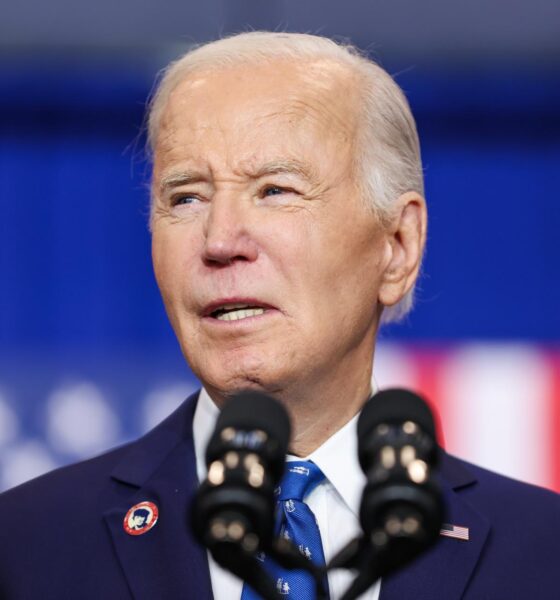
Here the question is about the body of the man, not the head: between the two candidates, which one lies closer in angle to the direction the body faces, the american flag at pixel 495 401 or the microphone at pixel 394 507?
the microphone

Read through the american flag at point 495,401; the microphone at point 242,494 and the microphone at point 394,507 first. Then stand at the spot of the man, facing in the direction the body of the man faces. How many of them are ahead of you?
2

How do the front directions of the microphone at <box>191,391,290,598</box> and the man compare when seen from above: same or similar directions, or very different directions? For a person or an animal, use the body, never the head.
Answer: very different directions

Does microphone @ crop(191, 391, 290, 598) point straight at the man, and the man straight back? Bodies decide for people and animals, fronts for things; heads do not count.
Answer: yes

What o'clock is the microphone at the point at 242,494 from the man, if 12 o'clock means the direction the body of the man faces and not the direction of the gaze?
The microphone is roughly at 12 o'clock from the man.

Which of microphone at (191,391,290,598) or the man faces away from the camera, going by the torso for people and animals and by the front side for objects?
the microphone

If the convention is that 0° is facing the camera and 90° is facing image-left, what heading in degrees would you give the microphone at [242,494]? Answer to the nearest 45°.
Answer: approximately 180°

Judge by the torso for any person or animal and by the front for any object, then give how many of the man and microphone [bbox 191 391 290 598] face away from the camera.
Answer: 1

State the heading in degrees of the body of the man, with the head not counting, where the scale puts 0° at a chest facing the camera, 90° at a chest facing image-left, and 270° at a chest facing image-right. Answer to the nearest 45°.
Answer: approximately 0°

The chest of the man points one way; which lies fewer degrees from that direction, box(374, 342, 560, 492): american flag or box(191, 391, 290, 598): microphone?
the microphone

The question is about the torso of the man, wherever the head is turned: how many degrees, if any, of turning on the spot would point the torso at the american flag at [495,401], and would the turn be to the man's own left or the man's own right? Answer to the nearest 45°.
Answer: approximately 135° to the man's own left
